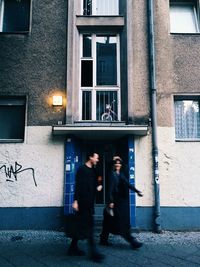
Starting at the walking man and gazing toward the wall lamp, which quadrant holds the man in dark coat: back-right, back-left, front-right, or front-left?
front-right

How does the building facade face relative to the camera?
toward the camera

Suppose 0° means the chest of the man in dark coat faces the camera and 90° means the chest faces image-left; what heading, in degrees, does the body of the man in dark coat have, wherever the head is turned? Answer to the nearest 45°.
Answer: approximately 315°

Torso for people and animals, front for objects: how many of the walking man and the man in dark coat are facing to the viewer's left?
0

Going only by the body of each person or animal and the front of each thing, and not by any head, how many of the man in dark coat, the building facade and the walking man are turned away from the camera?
0

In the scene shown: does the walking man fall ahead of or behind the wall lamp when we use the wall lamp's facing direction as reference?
ahead
